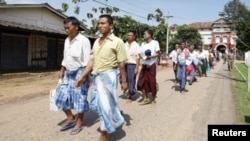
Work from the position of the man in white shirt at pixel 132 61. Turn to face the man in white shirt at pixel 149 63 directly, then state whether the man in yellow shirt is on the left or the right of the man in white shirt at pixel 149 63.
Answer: right

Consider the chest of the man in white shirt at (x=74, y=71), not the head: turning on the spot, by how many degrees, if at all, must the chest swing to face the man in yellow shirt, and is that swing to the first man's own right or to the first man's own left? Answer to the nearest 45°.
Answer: approximately 90° to the first man's own left

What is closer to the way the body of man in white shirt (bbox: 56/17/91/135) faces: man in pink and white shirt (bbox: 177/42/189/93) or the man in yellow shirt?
the man in yellow shirt

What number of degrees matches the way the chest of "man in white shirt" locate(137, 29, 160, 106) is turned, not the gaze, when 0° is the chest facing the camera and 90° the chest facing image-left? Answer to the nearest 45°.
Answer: approximately 45°

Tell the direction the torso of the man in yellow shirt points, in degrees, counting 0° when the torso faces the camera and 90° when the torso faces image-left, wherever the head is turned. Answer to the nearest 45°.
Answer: approximately 45°

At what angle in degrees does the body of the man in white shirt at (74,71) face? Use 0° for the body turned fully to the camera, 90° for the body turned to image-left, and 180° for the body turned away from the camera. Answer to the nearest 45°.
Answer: approximately 45°

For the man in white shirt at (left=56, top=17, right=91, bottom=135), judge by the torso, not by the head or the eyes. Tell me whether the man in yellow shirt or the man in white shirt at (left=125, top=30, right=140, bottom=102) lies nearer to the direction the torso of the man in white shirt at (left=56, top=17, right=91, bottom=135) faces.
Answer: the man in yellow shirt
